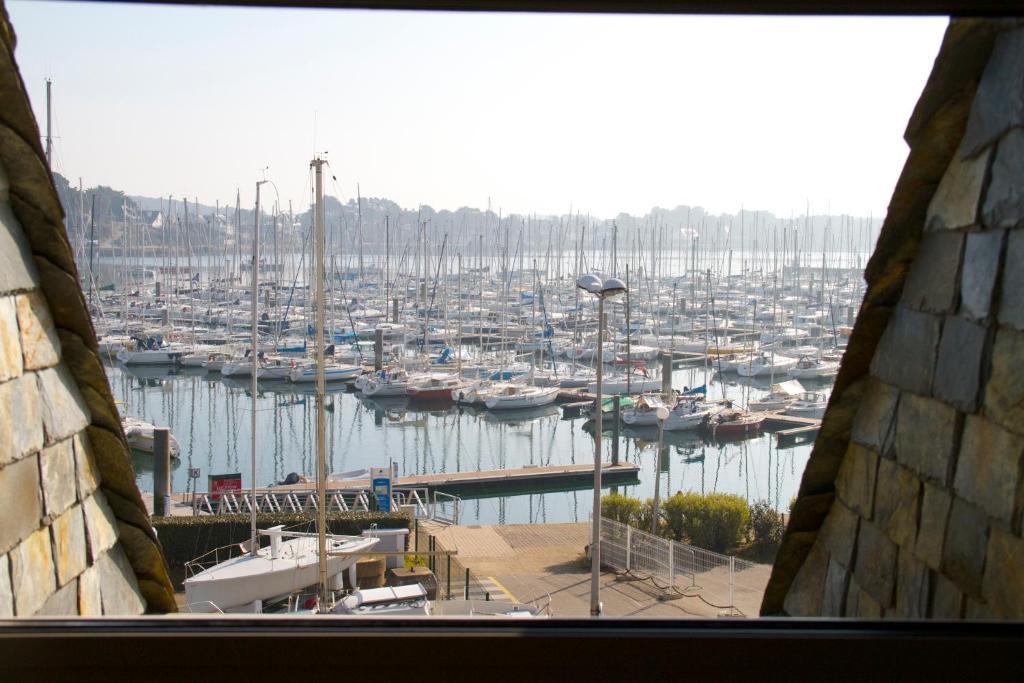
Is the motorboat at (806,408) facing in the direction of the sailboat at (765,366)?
no

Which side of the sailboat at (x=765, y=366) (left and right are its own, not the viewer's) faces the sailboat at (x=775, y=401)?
right

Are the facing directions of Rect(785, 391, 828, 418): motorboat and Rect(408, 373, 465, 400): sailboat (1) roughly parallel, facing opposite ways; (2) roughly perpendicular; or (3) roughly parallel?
roughly parallel

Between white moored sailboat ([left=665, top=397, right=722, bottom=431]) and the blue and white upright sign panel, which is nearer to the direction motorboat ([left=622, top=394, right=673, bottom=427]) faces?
the blue and white upright sign panel

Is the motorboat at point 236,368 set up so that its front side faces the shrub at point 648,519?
no

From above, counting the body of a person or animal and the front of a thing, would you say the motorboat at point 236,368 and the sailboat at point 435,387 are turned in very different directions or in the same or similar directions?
same or similar directions

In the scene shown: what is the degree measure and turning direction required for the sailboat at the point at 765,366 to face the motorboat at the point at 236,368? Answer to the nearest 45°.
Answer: approximately 180°

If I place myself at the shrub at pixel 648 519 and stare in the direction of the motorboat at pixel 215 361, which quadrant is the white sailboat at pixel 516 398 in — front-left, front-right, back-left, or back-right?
front-right

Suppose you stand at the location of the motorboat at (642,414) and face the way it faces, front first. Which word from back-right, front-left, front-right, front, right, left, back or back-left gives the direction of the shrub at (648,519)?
front-left

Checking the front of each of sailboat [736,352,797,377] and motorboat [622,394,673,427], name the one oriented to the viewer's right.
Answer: sailboat [736,352,797,377]

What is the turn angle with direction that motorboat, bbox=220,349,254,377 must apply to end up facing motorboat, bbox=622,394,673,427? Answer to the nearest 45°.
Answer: approximately 90° to its left
